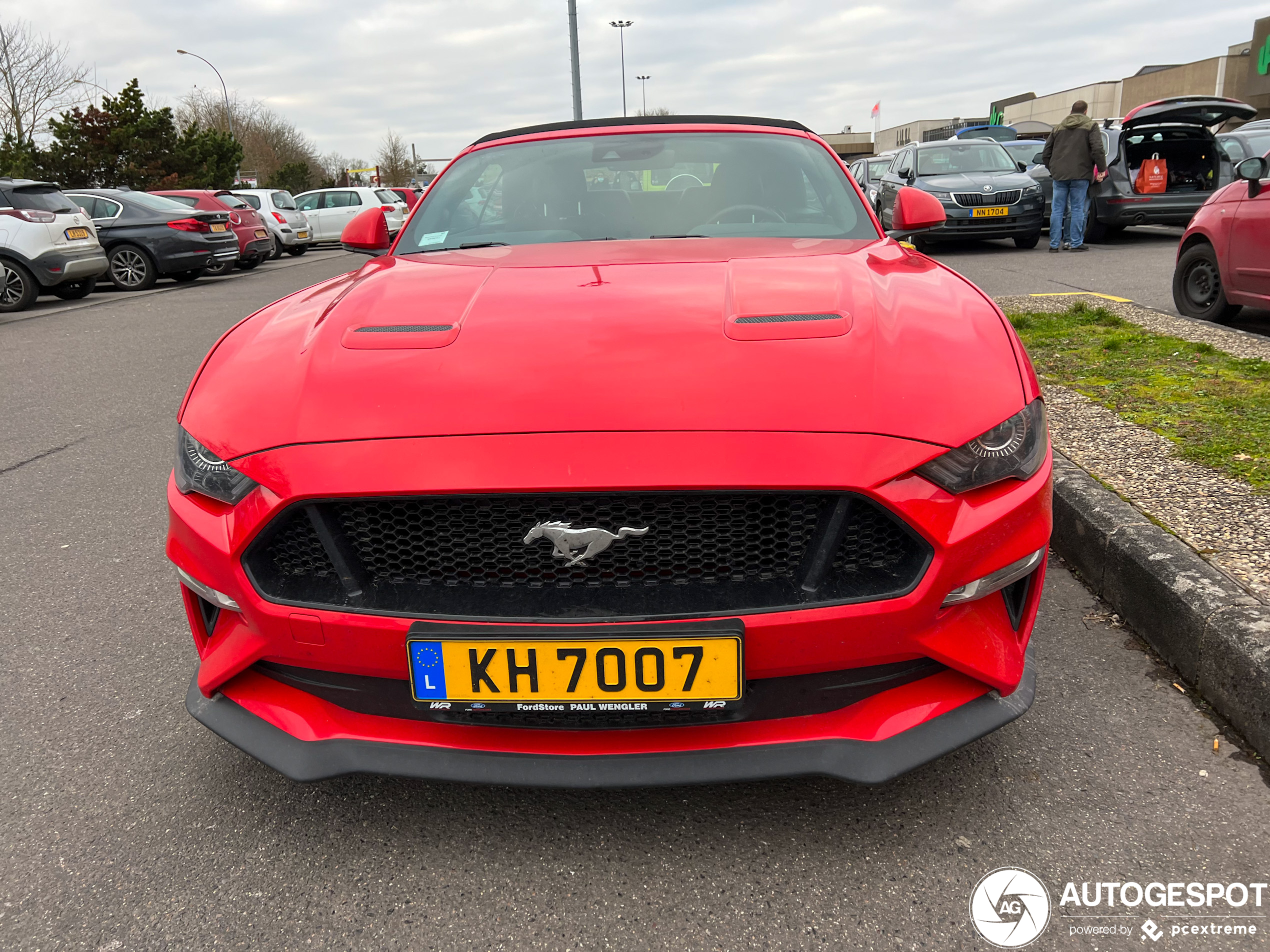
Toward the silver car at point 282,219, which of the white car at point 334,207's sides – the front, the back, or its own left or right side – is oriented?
left

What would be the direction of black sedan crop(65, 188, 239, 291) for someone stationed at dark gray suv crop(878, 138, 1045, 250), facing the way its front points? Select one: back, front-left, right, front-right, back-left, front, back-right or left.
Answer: back-right

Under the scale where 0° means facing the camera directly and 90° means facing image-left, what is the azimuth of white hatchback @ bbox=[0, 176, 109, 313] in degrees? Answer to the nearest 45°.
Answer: approximately 135°

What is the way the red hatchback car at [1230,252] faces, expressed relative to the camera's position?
facing away from the viewer and to the left of the viewer

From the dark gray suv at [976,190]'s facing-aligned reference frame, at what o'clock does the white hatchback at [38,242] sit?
The white hatchback is roughly at 2 o'clock from the dark gray suv.

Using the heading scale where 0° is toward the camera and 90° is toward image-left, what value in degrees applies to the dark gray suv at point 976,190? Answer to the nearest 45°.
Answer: approximately 315°

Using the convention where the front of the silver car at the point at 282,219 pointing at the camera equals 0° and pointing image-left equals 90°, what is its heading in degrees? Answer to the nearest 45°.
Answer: approximately 135°
